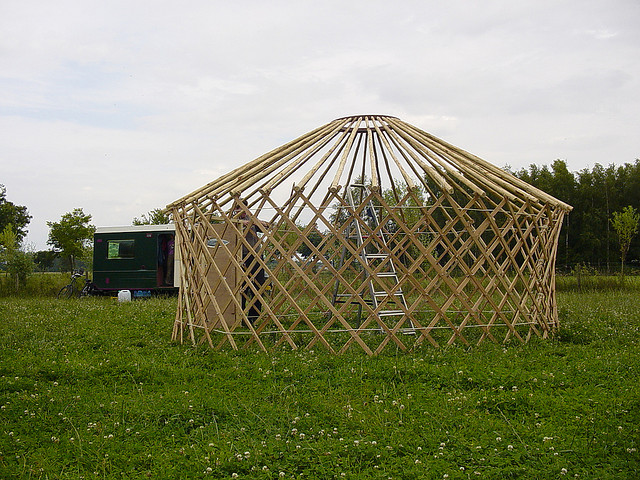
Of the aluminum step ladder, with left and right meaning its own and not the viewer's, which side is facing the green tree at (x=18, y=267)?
back

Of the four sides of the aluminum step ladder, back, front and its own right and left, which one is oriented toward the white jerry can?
back

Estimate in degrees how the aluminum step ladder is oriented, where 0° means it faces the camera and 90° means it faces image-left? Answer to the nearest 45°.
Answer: approximately 315°
